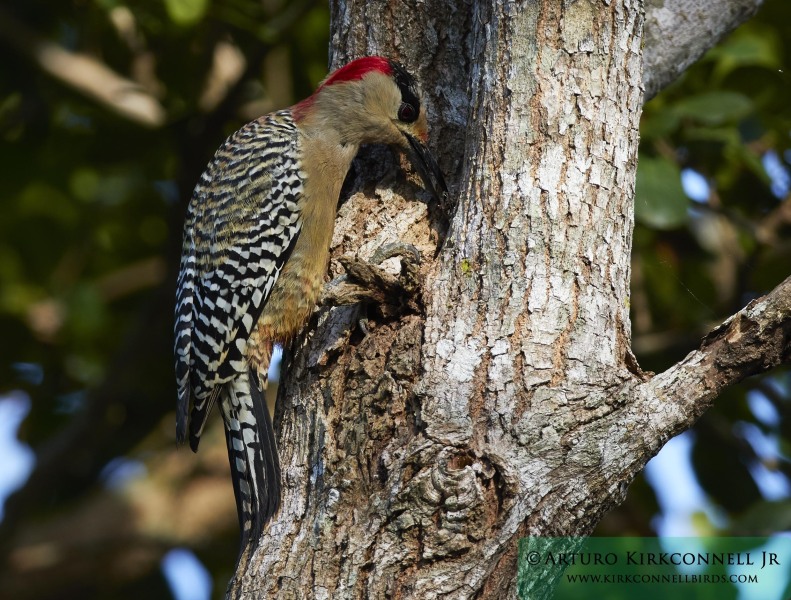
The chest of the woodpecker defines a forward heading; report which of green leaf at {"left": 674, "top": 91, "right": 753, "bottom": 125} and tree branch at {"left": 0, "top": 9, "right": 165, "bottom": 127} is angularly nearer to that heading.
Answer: the green leaf

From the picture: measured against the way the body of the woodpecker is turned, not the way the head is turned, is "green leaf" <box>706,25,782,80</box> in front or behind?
in front

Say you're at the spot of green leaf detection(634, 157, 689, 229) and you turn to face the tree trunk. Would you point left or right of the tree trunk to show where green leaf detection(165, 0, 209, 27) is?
right

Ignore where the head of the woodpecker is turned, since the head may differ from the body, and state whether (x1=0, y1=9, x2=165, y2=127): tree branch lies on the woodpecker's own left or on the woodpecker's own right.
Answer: on the woodpecker's own left

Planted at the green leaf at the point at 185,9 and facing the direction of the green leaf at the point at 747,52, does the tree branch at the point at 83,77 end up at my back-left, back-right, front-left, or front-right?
back-left

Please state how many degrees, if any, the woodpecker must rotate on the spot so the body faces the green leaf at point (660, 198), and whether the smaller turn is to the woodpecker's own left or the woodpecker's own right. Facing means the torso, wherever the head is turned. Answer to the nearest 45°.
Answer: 0° — it already faces it

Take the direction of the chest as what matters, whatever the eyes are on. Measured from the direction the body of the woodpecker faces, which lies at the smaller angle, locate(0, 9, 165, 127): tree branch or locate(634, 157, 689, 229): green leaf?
the green leaf

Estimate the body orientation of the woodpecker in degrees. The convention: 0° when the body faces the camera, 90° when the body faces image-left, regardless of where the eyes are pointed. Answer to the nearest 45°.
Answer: approximately 270°

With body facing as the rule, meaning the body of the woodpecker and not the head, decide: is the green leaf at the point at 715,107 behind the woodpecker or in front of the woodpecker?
in front

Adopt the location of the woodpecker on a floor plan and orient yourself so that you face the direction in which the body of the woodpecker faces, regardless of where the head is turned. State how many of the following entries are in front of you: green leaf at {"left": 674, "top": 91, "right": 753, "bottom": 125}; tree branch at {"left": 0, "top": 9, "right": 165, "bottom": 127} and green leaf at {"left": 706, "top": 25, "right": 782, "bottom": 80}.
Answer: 2
